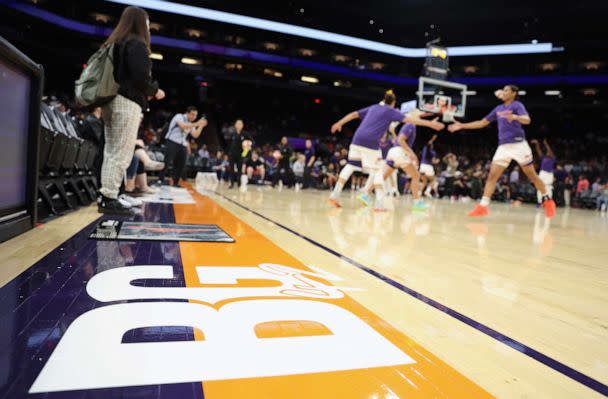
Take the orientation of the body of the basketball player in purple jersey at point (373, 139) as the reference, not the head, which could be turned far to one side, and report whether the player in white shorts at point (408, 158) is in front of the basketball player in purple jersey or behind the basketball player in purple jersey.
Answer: in front

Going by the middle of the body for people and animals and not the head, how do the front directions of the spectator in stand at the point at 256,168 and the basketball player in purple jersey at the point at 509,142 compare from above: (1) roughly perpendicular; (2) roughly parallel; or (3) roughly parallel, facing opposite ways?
roughly perpendicular

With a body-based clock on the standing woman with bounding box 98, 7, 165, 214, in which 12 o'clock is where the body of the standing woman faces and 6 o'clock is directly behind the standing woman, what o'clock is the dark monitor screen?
The dark monitor screen is roughly at 4 o'clock from the standing woman.

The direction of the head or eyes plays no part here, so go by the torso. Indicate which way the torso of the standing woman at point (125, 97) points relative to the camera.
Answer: to the viewer's right

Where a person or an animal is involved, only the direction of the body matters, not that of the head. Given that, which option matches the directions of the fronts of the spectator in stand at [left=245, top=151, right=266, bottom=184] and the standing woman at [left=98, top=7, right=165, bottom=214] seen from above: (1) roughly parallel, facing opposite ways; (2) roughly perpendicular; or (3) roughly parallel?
roughly perpendicular

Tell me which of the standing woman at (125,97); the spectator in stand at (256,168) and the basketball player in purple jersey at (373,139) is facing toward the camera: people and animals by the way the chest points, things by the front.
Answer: the spectator in stand

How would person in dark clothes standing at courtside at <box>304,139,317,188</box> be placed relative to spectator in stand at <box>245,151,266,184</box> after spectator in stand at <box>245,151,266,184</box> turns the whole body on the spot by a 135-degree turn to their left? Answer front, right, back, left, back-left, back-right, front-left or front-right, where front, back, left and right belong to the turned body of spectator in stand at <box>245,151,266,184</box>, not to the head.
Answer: front-right

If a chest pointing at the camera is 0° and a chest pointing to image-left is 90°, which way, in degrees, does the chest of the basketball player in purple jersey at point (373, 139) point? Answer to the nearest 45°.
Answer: approximately 225°

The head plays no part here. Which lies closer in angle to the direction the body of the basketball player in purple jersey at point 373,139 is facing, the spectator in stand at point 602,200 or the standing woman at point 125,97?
the spectator in stand

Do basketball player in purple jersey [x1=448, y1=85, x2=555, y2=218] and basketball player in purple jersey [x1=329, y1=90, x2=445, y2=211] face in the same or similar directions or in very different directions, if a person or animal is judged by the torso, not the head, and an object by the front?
very different directions

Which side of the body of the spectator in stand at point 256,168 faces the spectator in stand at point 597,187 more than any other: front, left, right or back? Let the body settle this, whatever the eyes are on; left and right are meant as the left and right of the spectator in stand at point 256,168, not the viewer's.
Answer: left
